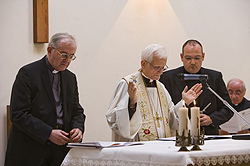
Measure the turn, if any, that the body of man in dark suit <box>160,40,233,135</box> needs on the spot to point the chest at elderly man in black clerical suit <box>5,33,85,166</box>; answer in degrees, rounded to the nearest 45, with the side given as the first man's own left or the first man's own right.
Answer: approximately 45° to the first man's own right

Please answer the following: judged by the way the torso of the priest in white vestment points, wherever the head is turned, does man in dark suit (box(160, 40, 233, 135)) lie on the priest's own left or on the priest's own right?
on the priest's own left

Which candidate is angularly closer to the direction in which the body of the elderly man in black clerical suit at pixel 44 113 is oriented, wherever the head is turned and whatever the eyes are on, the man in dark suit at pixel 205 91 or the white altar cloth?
the white altar cloth

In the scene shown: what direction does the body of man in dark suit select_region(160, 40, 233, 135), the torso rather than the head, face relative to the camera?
toward the camera

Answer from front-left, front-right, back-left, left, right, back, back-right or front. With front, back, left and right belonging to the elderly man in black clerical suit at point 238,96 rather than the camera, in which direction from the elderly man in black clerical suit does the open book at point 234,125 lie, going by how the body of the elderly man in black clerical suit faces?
front-left

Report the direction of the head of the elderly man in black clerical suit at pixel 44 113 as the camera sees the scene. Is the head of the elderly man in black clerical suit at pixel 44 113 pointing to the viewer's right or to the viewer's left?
to the viewer's right

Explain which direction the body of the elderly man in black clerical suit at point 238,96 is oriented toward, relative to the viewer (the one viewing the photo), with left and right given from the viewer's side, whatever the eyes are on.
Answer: facing the viewer and to the left of the viewer

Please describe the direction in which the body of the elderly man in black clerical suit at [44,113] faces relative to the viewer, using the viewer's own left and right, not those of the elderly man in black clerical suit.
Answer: facing the viewer and to the right of the viewer

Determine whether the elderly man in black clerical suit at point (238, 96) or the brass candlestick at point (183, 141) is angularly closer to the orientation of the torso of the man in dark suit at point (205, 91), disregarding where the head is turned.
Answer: the brass candlestick

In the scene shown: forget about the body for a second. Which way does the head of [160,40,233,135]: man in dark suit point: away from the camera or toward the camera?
toward the camera
